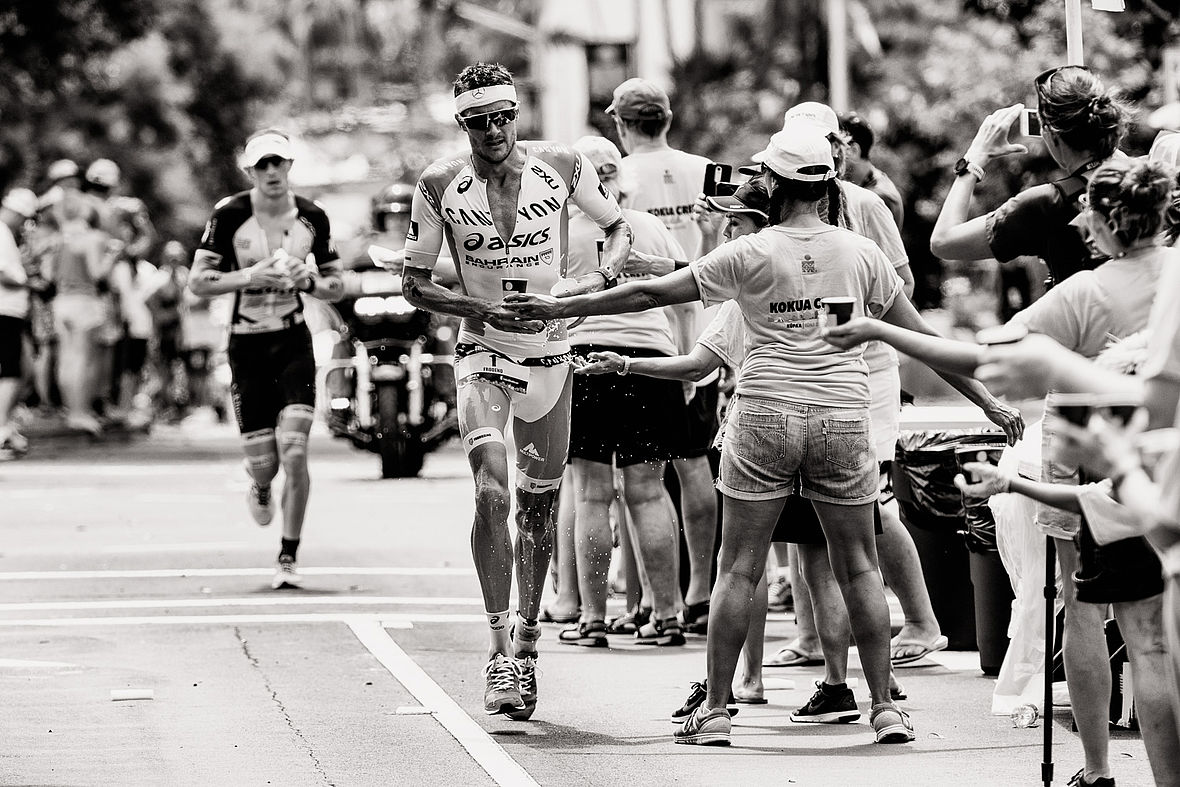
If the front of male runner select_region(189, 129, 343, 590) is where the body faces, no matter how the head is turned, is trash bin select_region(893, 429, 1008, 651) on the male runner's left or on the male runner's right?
on the male runner's left

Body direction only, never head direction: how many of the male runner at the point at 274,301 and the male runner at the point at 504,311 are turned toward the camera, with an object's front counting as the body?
2

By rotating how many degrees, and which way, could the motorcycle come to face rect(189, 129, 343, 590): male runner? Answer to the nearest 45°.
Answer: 0° — it already faces them

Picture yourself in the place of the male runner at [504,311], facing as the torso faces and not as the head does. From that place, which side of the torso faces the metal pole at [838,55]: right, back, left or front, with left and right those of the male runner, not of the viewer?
back

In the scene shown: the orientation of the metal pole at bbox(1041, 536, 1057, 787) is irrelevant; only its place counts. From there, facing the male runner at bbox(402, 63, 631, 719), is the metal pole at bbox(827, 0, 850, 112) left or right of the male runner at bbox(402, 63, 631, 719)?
right

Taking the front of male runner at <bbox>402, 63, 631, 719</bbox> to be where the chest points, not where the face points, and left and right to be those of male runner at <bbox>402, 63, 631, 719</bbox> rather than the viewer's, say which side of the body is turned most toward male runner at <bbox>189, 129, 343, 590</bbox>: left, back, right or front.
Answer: back

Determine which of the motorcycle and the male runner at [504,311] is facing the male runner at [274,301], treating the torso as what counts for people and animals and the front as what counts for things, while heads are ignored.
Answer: the motorcycle

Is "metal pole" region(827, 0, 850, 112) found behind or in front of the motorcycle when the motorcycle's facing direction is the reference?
behind

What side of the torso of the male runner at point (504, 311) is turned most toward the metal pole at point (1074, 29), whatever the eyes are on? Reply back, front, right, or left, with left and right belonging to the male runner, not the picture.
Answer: left
